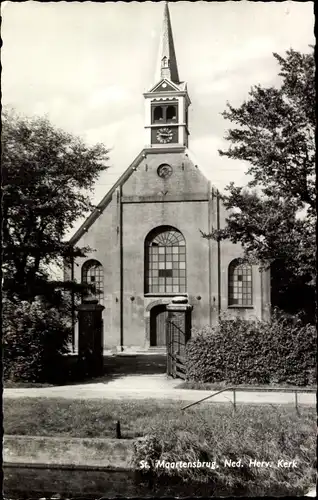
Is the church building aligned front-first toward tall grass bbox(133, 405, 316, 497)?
yes

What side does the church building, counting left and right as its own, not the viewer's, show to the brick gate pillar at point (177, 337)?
front

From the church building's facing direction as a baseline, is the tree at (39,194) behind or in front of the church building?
in front

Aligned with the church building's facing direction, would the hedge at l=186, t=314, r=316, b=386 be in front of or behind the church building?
in front

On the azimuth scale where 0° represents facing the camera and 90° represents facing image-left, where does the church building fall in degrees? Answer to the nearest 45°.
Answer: approximately 0°

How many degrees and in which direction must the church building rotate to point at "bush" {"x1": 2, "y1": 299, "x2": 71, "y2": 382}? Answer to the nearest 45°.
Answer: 0° — it already faces it
